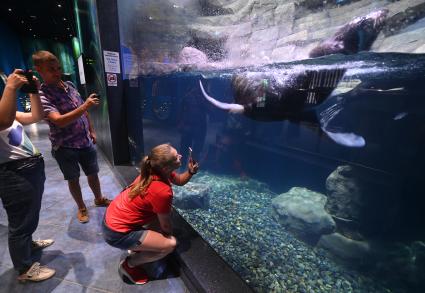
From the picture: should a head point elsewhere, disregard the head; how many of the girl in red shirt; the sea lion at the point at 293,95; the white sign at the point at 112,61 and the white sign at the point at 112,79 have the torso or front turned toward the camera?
2

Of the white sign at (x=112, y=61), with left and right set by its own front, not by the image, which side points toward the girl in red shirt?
front

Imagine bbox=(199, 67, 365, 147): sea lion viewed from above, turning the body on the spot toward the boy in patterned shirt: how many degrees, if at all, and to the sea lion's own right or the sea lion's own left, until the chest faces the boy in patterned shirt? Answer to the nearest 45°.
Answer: approximately 45° to the sea lion's own left

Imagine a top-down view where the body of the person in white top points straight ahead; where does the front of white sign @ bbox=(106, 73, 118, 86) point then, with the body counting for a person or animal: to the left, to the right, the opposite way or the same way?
to the right

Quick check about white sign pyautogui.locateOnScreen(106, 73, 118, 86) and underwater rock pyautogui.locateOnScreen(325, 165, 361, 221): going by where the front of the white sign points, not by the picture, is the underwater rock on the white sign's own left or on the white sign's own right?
on the white sign's own left

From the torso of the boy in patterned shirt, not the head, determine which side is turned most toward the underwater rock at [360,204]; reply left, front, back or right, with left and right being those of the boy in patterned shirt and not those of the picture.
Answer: front

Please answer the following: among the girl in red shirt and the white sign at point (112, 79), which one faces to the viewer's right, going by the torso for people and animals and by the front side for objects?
the girl in red shirt

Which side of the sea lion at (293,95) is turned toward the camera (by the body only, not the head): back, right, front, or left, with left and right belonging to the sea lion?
left

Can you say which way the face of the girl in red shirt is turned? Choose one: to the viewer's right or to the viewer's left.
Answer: to the viewer's right

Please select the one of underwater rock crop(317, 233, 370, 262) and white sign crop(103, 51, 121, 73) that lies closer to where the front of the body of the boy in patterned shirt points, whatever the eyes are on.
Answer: the underwater rock

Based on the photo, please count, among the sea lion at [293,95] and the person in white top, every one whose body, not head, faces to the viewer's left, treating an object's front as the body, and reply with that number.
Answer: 1

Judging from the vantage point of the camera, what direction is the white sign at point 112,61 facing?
facing the viewer

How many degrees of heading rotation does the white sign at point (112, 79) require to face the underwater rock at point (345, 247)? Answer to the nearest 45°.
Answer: approximately 45° to its left

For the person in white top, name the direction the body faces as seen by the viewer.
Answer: to the viewer's right

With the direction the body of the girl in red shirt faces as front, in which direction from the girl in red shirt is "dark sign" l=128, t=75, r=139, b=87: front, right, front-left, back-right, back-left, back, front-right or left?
left
